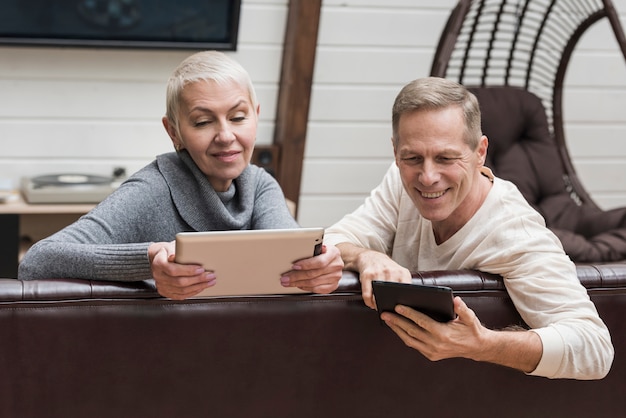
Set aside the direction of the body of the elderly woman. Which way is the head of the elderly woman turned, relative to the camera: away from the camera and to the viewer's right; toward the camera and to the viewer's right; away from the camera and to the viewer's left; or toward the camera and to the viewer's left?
toward the camera and to the viewer's right

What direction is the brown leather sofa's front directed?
away from the camera

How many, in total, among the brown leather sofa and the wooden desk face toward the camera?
1

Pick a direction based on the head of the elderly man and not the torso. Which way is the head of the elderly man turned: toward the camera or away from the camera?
toward the camera

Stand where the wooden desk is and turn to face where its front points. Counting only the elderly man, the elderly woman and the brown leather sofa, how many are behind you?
0

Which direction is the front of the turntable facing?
toward the camera

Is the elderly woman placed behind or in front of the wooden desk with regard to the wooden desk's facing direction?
in front

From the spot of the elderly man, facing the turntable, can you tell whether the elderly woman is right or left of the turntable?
left
